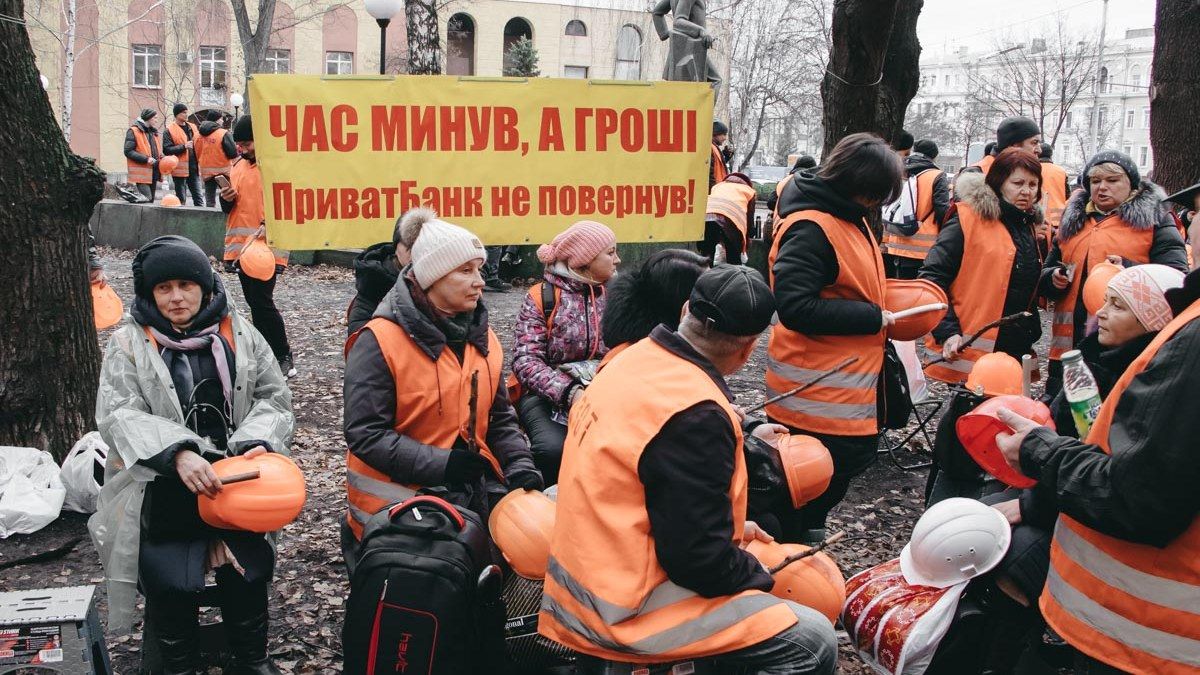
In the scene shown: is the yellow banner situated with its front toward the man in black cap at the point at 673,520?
yes

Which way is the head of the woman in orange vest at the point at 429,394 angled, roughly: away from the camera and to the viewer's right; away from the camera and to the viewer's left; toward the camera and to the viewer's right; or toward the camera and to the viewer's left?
toward the camera and to the viewer's right

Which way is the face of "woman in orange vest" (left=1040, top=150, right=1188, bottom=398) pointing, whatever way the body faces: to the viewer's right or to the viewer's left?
to the viewer's left

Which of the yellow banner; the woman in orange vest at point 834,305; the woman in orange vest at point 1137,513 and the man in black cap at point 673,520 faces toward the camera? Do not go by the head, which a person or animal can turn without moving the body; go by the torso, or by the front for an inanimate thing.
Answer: the yellow banner

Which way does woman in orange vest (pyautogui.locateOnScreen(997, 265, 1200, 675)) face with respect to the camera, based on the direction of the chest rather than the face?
to the viewer's left

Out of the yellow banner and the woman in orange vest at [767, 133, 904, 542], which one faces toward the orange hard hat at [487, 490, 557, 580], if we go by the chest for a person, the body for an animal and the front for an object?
the yellow banner

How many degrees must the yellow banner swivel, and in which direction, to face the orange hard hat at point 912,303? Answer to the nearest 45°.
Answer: approximately 45° to its left

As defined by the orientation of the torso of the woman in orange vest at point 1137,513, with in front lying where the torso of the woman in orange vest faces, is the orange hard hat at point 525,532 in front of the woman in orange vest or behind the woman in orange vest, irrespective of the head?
in front

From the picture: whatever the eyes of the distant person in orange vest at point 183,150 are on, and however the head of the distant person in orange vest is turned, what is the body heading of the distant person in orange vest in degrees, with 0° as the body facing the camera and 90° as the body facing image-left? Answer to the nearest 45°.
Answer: approximately 315°

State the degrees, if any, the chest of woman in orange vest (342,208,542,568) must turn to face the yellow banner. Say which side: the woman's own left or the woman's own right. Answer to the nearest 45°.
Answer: approximately 135° to the woman's own left

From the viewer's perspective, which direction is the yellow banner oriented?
toward the camera

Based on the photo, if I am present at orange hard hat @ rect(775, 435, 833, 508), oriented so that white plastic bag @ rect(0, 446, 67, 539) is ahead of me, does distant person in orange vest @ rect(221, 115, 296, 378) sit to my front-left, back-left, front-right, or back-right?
front-right

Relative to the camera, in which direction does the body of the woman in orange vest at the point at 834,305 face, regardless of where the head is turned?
to the viewer's right

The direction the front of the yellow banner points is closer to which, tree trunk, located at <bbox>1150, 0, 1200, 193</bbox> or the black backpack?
the black backpack

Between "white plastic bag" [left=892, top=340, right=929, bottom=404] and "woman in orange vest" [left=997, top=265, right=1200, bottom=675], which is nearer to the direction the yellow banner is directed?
the woman in orange vest

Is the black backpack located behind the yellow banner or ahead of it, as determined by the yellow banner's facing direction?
ahead

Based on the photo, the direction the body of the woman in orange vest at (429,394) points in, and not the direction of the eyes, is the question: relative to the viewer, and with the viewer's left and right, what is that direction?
facing the viewer and to the right of the viewer
